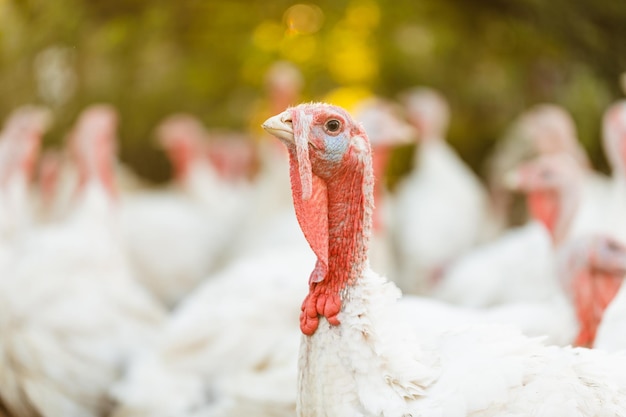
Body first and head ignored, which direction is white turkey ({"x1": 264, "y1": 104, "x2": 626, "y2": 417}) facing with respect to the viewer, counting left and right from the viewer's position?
facing to the left of the viewer

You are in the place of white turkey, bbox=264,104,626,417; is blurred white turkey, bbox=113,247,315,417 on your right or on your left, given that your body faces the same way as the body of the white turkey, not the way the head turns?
on your right

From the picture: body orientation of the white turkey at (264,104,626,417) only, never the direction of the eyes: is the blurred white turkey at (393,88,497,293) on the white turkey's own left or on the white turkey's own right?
on the white turkey's own right

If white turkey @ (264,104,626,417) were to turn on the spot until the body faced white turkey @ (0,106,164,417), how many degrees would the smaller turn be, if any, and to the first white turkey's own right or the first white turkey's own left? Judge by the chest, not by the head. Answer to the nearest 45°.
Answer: approximately 45° to the first white turkey's own right

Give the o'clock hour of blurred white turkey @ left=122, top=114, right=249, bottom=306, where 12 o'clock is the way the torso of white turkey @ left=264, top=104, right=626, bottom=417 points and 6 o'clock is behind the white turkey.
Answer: The blurred white turkey is roughly at 2 o'clock from the white turkey.

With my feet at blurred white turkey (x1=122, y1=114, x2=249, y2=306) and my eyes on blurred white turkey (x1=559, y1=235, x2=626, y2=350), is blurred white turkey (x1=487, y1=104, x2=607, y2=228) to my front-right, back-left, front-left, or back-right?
front-left

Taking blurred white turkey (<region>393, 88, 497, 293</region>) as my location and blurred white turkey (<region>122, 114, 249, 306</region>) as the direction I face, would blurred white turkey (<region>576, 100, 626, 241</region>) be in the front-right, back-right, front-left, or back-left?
back-left

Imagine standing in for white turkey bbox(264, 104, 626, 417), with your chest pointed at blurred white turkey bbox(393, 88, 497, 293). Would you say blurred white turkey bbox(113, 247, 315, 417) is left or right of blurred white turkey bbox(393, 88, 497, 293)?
left
